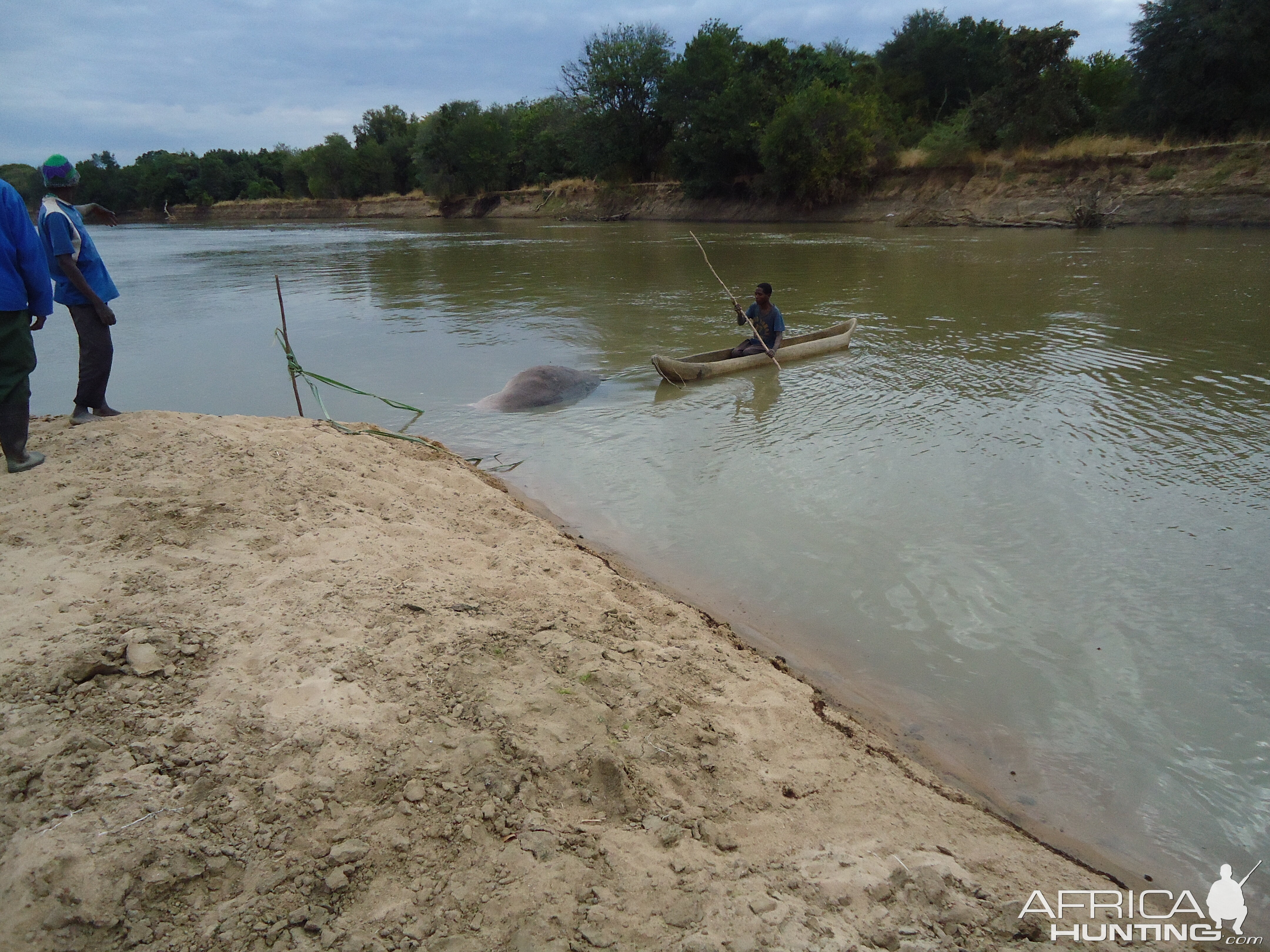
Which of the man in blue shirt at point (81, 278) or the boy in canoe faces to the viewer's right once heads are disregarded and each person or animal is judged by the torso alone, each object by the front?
the man in blue shirt

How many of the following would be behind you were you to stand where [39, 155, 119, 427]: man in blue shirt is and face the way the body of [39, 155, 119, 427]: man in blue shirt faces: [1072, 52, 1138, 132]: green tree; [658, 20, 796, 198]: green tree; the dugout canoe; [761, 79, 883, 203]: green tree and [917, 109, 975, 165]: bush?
0

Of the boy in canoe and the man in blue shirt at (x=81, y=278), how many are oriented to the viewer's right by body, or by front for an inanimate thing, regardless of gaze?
1

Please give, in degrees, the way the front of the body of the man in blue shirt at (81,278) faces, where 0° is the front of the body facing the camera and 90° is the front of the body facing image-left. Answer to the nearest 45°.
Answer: approximately 270°

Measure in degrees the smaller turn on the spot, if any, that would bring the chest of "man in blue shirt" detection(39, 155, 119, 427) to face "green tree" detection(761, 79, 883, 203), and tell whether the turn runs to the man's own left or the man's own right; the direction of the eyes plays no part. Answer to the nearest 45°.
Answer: approximately 45° to the man's own left

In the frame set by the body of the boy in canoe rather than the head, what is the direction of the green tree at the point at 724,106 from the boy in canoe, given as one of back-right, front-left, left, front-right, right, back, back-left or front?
back-right

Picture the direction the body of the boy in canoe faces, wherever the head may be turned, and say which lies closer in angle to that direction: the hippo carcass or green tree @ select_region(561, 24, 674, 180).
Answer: the hippo carcass

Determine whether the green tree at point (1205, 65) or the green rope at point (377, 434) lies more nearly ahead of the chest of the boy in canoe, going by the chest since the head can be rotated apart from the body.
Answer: the green rope

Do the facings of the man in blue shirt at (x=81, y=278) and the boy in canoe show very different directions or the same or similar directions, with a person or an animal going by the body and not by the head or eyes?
very different directions

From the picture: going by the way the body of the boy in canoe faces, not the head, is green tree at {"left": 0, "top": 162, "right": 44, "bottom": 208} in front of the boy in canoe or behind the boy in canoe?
in front

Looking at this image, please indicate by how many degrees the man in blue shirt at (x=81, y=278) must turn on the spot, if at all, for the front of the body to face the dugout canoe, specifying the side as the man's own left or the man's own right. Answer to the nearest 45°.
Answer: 0° — they already face it

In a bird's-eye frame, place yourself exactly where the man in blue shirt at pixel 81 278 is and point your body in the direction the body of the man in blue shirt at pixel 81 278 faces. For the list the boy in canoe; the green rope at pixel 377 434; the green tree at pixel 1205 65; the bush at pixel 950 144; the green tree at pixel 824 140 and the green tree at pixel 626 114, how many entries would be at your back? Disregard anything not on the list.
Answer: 0

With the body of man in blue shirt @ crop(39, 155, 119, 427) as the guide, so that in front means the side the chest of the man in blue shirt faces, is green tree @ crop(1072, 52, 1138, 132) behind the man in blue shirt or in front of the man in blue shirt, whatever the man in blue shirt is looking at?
in front

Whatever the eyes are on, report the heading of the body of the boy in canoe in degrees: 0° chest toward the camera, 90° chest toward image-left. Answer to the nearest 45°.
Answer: approximately 45°

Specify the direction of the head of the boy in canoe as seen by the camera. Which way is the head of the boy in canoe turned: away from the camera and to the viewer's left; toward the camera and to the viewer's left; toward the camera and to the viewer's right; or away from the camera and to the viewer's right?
toward the camera and to the viewer's left

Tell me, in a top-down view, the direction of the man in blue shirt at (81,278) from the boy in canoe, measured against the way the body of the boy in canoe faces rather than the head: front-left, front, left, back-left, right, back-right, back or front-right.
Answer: front
